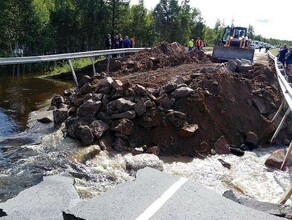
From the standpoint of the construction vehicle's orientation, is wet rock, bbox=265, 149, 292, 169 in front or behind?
in front

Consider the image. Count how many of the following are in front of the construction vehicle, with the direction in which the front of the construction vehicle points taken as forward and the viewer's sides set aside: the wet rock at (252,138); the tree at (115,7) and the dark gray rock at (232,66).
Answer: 2

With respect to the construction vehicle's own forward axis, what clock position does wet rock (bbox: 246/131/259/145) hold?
The wet rock is roughly at 12 o'clock from the construction vehicle.

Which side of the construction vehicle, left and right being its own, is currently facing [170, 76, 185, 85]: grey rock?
front

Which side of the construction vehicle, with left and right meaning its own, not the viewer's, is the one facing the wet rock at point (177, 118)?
front

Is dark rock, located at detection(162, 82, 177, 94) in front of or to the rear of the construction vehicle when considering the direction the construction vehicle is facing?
in front

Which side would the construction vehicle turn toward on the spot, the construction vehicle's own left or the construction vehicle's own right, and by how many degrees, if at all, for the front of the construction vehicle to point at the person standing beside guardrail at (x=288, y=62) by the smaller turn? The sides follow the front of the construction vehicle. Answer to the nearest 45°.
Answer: approximately 45° to the construction vehicle's own left

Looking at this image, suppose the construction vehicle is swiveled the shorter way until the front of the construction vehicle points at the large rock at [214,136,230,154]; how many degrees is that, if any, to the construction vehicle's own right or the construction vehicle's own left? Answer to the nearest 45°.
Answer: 0° — it already faces it

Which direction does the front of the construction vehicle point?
toward the camera

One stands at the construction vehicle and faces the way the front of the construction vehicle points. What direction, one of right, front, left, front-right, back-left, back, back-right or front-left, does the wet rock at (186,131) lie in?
front

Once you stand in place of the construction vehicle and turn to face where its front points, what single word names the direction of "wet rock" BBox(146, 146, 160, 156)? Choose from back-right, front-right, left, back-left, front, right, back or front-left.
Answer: front

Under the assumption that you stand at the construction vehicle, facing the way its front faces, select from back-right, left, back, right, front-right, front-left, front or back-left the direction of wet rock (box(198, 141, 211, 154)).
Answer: front

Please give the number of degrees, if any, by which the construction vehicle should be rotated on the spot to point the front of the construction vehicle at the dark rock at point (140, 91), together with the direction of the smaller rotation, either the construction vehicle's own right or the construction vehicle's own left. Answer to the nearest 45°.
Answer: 0° — it already faces it
